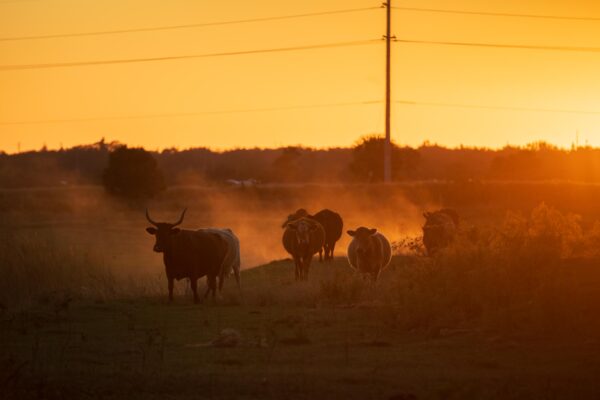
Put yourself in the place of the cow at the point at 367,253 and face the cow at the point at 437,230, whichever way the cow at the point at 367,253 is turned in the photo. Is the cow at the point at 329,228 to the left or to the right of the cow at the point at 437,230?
left

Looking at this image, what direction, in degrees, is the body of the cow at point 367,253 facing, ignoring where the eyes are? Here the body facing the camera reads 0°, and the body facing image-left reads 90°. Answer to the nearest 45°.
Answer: approximately 0°

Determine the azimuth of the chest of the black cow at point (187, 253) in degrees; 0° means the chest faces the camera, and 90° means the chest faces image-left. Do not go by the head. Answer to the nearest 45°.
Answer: approximately 45°

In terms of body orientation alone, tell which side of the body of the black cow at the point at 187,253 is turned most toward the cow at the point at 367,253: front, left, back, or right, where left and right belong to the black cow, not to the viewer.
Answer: back

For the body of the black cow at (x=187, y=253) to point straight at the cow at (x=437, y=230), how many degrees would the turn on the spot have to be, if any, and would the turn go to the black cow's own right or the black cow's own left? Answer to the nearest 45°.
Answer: approximately 180°

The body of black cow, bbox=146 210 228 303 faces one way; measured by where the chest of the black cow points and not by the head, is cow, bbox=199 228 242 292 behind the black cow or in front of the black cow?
behind

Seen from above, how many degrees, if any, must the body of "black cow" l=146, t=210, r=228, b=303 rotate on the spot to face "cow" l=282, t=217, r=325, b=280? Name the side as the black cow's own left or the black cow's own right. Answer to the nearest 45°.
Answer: approximately 180°

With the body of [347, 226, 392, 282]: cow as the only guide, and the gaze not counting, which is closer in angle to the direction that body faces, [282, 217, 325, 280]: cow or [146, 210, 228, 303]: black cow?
the black cow
